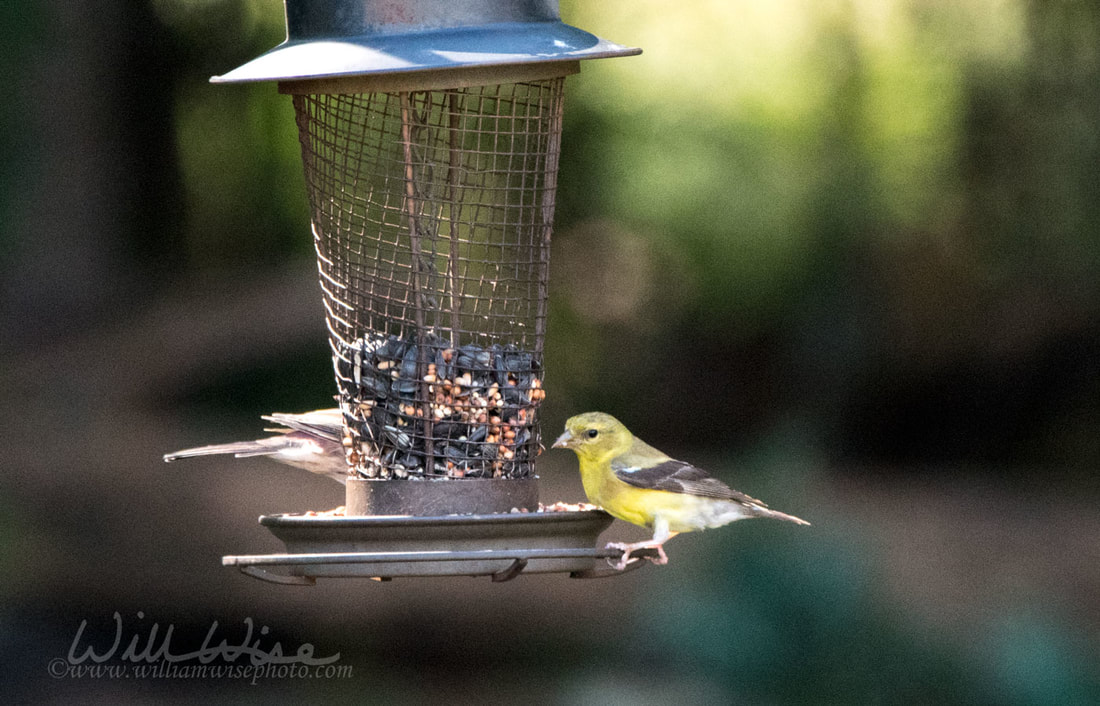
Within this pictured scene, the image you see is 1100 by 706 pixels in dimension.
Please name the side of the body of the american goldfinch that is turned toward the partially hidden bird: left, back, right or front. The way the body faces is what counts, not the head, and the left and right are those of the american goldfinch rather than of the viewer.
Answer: front

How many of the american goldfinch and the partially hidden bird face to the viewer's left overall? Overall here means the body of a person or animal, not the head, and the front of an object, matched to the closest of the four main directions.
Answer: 1

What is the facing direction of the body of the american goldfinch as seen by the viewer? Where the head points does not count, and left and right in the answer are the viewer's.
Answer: facing to the left of the viewer

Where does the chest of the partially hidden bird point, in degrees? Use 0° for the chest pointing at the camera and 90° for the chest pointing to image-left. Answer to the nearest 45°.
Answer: approximately 270°

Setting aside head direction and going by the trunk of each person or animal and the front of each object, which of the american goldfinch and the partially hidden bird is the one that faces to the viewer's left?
the american goldfinch

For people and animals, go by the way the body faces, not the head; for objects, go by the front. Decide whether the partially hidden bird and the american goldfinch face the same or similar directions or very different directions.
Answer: very different directions

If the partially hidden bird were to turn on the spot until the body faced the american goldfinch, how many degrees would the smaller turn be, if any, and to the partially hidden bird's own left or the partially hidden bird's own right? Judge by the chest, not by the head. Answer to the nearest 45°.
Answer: approximately 45° to the partially hidden bird's own right
